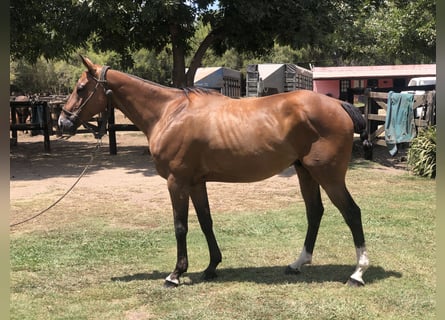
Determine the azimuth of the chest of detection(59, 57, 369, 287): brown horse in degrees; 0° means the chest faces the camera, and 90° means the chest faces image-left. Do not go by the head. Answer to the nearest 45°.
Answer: approximately 90°

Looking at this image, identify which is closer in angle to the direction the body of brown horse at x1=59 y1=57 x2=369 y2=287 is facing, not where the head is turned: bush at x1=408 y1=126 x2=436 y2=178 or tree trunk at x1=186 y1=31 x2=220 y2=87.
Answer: the tree trunk

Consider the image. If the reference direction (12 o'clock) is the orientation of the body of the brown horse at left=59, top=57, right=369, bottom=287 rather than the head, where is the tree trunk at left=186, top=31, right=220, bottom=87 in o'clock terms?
The tree trunk is roughly at 3 o'clock from the brown horse.

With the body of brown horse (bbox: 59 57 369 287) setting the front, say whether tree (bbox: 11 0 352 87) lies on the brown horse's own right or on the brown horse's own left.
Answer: on the brown horse's own right

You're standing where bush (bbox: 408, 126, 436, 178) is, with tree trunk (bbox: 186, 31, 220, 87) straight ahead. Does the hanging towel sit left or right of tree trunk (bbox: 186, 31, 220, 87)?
right

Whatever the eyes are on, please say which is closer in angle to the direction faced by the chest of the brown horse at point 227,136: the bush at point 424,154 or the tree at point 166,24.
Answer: the tree

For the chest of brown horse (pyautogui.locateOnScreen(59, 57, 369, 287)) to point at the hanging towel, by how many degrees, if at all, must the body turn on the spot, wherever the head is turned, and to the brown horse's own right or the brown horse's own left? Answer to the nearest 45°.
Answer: approximately 135° to the brown horse's own right

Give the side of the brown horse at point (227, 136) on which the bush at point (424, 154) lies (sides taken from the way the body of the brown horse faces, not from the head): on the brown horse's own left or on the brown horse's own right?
on the brown horse's own right
